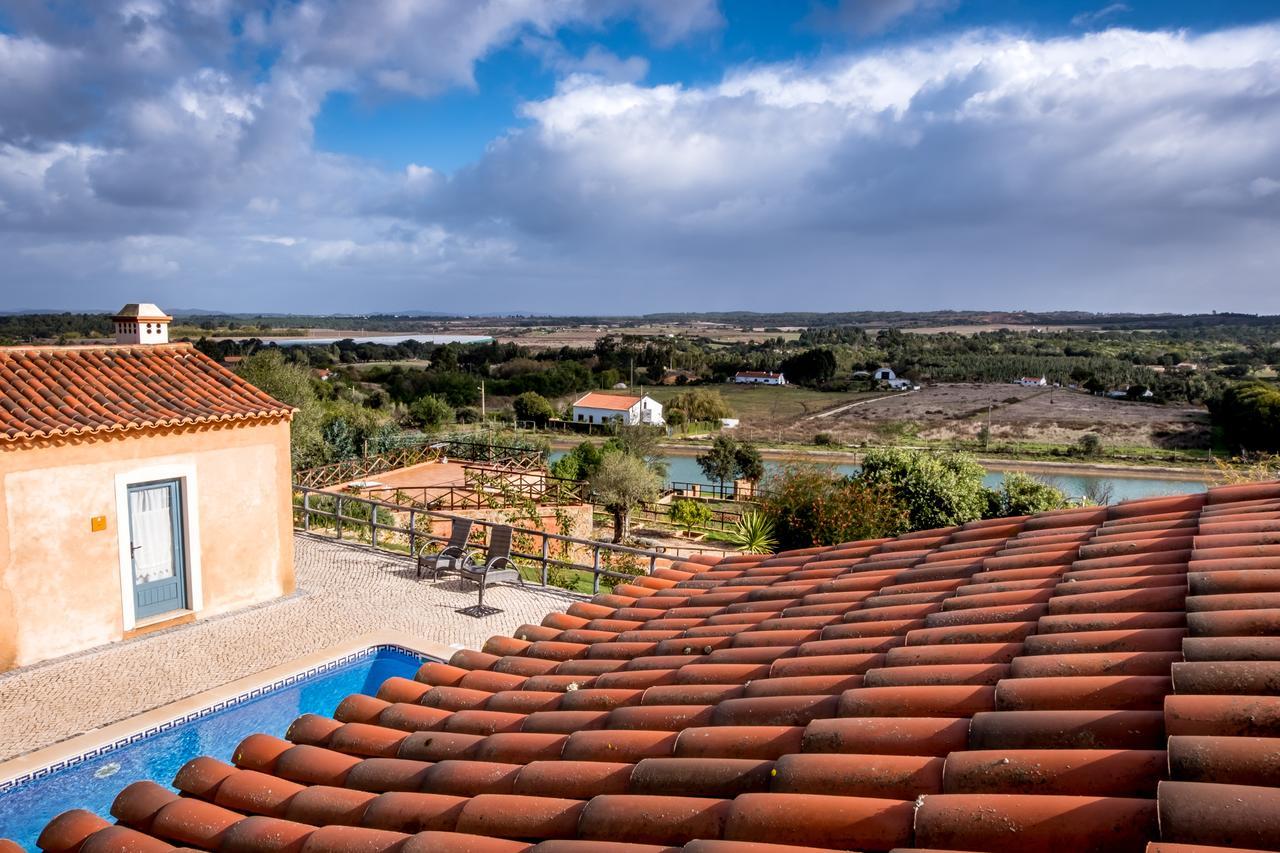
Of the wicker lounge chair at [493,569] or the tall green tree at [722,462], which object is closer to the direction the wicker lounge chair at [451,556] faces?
the wicker lounge chair

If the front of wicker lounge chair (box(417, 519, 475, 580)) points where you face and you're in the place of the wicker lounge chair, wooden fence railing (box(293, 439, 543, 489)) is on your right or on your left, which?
on your right

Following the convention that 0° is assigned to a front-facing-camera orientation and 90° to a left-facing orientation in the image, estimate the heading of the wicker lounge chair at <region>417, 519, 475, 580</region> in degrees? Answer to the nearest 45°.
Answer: approximately 45°

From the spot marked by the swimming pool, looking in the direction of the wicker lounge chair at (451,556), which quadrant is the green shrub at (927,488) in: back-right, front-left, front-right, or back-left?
front-right

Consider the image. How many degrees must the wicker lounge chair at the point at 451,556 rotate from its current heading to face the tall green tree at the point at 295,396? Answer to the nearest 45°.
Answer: approximately 135° to its right
